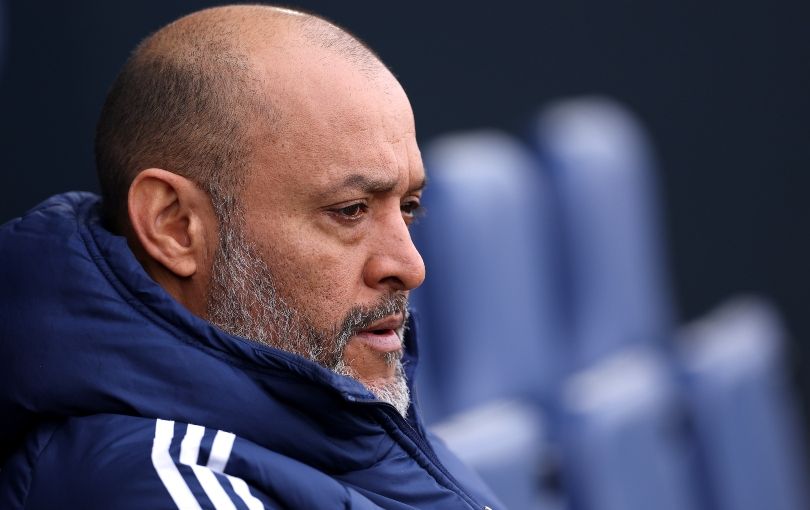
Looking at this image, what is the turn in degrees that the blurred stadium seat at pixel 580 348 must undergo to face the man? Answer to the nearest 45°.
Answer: approximately 45° to its right

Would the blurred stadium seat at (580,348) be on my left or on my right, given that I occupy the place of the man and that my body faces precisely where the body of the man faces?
on my left

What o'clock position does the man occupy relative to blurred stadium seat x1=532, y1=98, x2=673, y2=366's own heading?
The man is roughly at 2 o'clock from the blurred stadium seat.

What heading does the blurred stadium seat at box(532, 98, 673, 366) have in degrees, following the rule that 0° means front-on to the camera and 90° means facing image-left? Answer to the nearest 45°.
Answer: approximately 315°

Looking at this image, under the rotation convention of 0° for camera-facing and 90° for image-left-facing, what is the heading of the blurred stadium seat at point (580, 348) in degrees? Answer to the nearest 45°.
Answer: approximately 315°
